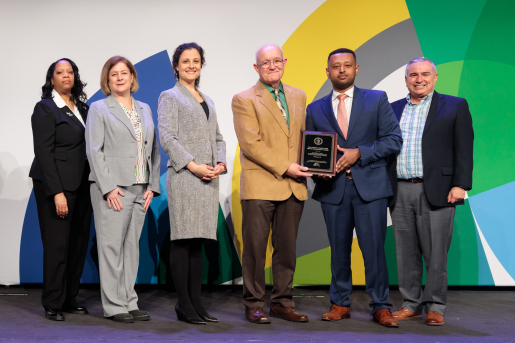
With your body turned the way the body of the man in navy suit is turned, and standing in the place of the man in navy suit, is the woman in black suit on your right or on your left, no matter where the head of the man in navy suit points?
on your right

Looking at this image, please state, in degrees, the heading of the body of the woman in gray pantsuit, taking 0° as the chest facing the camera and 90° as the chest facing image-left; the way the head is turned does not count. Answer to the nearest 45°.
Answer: approximately 315°

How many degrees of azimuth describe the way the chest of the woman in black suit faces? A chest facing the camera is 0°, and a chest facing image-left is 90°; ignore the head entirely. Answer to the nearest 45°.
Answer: approximately 315°
